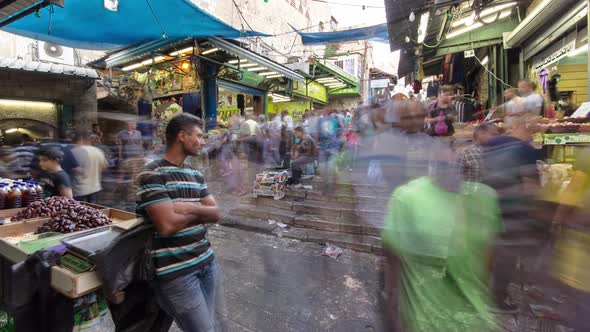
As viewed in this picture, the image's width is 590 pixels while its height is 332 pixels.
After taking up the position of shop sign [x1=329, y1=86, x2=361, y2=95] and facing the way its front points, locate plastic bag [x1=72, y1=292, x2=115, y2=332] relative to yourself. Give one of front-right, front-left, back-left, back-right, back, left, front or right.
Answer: front

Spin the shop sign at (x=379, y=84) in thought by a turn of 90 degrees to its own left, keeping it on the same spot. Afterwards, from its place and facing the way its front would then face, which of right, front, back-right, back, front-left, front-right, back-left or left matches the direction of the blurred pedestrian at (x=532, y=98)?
right

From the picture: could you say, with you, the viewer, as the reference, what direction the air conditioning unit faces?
facing the viewer

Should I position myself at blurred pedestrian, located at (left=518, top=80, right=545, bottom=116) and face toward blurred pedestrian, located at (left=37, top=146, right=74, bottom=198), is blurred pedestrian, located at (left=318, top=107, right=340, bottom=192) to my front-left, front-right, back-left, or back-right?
front-right

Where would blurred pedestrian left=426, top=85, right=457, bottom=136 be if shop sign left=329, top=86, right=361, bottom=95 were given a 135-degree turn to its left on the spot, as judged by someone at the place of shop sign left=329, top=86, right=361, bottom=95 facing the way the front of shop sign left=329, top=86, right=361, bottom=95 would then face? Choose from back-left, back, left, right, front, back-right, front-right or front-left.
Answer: back-right

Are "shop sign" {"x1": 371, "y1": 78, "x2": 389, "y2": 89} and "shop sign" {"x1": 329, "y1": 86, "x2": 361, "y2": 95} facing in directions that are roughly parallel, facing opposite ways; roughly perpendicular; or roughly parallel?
roughly parallel

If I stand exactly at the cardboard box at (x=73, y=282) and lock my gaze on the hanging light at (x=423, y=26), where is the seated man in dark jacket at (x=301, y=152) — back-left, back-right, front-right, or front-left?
front-left

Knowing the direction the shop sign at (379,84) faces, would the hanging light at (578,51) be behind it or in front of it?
in front

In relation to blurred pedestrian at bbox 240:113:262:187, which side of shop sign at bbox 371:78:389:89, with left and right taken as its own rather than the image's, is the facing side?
front

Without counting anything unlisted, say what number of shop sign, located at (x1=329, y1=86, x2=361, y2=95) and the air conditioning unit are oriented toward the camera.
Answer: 2

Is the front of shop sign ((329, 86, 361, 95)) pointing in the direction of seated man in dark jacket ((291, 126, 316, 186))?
yes

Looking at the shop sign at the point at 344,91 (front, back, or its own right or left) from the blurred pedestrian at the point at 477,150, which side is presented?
front

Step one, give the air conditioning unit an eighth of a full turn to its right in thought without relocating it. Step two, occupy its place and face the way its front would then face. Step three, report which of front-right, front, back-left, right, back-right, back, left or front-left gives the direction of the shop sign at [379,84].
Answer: back-left

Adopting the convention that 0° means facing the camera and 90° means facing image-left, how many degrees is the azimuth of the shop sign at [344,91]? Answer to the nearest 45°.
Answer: approximately 0°

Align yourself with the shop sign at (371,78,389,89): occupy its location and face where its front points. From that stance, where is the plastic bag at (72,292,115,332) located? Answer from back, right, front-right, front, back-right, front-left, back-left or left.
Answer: front
